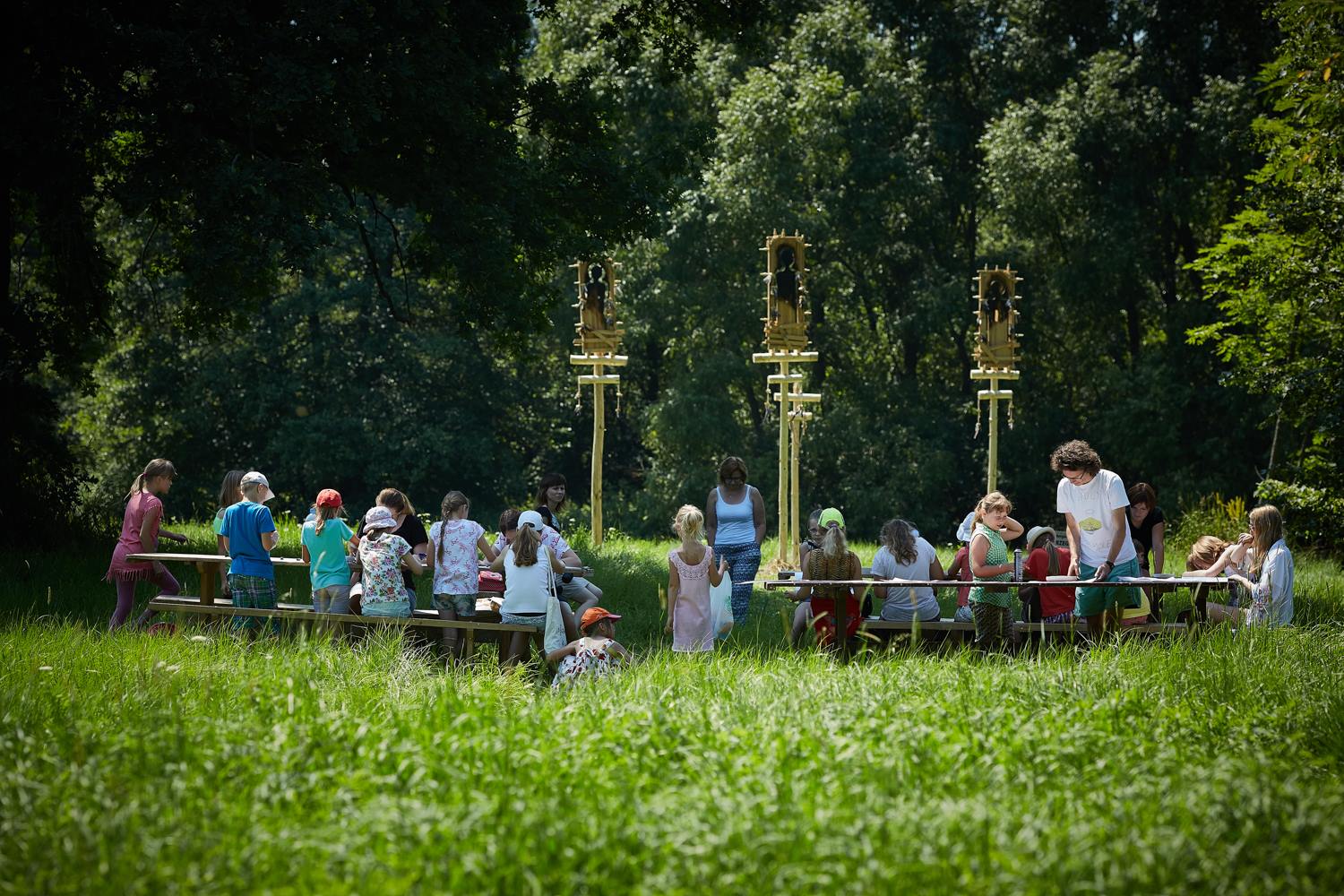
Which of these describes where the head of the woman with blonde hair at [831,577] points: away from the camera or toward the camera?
away from the camera

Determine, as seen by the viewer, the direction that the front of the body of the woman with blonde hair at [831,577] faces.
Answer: away from the camera

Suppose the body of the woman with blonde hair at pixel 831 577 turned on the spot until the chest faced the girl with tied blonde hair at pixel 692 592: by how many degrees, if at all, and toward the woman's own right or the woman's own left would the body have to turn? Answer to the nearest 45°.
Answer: approximately 90° to the woman's own left

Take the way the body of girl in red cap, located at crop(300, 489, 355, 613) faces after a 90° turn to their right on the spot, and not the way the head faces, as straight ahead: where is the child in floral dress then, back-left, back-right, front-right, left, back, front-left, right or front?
front-right

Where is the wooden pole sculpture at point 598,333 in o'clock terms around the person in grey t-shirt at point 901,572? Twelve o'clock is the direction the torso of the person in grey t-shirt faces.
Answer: The wooden pole sculpture is roughly at 11 o'clock from the person in grey t-shirt.

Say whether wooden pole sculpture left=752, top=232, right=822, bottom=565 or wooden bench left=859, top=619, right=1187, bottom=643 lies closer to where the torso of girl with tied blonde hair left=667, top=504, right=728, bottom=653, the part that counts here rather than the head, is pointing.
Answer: the wooden pole sculpture

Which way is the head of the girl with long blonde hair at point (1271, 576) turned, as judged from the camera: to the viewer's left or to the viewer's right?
to the viewer's left

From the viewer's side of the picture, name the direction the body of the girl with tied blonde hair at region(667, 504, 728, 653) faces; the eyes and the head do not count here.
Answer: away from the camera

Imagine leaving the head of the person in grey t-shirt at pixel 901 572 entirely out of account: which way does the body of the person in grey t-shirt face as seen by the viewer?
away from the camera

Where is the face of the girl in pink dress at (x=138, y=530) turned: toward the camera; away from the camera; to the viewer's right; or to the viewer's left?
to the viewer's right

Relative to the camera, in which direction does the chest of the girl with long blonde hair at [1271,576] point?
to the viewer's left

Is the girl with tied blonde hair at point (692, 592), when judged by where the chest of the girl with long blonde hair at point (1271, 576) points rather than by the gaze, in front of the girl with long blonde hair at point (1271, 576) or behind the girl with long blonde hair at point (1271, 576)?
in front

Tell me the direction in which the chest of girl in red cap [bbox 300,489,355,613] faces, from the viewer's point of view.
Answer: away from the camera

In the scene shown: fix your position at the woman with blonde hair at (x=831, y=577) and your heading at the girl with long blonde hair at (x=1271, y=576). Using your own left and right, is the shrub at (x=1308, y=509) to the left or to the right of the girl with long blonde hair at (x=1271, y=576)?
left

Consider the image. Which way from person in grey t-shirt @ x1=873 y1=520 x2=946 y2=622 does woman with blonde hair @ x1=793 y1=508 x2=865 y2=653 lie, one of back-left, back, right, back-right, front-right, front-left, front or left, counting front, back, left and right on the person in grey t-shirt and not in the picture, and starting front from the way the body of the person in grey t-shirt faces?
back-left

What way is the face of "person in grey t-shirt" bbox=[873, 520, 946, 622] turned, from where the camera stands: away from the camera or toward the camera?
away from the camera

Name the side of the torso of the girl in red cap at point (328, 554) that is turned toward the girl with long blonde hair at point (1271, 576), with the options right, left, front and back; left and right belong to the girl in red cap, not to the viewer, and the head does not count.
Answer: right

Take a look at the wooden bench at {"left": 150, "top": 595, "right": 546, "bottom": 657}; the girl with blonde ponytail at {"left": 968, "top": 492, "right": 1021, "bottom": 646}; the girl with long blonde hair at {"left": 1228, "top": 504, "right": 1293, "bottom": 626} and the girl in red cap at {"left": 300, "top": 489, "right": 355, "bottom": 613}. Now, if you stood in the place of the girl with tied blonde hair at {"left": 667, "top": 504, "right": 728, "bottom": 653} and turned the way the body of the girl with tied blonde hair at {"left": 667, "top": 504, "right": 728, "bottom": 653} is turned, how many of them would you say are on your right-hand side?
2
